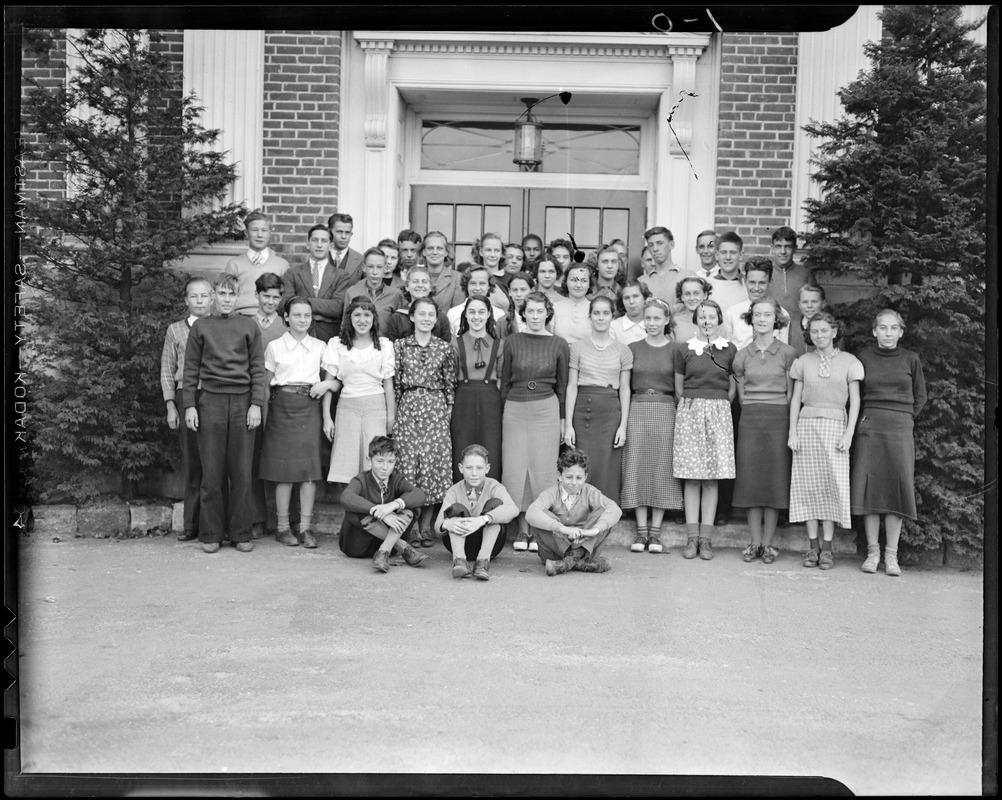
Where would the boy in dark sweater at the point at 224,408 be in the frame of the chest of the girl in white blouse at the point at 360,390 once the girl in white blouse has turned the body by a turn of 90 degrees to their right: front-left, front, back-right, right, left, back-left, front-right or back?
front

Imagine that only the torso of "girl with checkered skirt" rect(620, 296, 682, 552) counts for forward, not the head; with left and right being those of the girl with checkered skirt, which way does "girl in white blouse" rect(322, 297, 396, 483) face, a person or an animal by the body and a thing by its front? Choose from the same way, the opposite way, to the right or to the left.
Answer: the same way

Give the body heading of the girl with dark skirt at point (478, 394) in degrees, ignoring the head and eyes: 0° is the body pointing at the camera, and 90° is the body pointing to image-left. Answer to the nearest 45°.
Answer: approximately 0°

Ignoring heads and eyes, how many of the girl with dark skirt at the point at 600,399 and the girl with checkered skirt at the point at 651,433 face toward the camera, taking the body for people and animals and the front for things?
2

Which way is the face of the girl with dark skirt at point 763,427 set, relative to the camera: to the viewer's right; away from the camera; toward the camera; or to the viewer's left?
toward the camera

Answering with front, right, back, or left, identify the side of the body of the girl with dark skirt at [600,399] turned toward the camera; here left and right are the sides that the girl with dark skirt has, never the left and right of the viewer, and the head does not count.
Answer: front

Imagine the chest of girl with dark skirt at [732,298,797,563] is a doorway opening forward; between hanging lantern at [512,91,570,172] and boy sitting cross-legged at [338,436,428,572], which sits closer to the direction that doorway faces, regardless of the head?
the boy sitting cross-legged

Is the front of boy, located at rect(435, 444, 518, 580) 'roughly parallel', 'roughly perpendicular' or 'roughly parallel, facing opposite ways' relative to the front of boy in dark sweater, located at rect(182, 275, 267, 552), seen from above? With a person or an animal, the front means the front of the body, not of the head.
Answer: roughly parallel

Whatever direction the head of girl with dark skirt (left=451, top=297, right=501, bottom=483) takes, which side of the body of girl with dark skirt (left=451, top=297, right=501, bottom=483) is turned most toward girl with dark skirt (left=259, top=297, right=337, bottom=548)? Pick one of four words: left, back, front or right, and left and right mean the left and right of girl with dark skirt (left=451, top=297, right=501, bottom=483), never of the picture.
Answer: right

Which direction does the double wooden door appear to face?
toward the camera

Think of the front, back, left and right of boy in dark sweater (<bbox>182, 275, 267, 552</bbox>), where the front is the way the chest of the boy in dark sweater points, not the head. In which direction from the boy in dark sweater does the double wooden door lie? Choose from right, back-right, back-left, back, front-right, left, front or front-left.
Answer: back-left

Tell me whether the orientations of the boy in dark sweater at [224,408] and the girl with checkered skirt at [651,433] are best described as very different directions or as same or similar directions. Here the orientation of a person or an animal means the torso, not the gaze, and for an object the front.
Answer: same or similar directions

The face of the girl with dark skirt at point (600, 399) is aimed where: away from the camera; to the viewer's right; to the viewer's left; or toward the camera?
toward the camera

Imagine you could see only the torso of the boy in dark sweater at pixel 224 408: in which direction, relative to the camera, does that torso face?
toward the camera

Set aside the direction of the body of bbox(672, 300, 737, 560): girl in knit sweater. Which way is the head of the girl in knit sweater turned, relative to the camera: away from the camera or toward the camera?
toward the camera

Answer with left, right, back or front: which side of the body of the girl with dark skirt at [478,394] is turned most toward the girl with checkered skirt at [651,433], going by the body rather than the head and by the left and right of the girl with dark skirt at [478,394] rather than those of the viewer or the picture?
left

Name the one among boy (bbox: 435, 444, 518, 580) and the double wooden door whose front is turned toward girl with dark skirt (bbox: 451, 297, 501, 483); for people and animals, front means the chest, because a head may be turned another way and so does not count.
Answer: the double wooden door

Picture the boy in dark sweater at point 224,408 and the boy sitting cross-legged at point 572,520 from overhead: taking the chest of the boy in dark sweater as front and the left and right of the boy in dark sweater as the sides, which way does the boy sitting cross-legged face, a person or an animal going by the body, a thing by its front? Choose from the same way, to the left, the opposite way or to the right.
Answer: the same way

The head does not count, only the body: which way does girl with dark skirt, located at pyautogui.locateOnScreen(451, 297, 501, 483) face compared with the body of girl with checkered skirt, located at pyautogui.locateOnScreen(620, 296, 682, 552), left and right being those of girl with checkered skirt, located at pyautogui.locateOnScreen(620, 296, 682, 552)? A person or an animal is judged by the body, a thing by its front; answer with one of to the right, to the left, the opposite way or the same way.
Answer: the same way

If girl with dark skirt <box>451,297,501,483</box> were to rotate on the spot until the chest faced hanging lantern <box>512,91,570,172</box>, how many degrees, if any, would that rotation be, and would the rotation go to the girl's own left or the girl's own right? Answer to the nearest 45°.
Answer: approximately 180°
